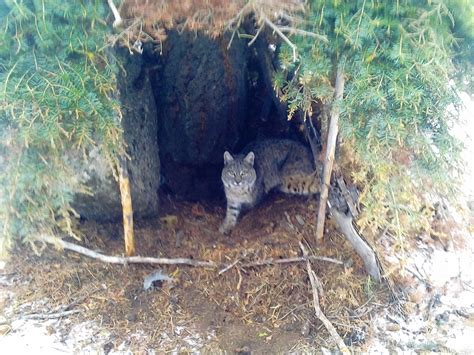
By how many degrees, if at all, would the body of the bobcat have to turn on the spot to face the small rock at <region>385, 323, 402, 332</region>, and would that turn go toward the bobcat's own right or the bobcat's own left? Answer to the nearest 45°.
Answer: approximately 90° to the bobcat's own left

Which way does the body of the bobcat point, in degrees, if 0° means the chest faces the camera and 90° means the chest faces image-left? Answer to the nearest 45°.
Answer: approximately 45°

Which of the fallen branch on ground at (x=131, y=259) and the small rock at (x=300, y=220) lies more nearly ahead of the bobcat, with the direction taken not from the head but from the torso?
the fallen branch on ground

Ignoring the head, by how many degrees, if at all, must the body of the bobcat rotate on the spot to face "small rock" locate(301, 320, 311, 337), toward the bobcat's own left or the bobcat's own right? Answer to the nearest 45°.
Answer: approximately 45° to the bobcat's own left

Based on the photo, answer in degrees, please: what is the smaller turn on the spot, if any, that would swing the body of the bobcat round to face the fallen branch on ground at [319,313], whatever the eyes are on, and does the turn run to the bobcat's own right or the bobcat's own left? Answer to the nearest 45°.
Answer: approximately 45° to the bobcat's own left

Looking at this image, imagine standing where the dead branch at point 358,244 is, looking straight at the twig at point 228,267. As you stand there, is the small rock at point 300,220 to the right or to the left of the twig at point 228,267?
right

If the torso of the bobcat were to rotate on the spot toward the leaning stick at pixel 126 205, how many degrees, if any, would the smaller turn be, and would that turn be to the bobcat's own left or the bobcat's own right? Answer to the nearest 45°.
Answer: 0° — it already faces it

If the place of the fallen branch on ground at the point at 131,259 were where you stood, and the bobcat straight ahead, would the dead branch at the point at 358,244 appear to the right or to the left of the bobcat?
right

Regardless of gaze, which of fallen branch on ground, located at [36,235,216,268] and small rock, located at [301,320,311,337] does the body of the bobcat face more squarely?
the fallen branch on ground

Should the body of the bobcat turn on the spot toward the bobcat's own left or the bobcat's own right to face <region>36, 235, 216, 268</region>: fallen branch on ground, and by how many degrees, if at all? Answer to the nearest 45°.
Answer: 0° — it already faces it
